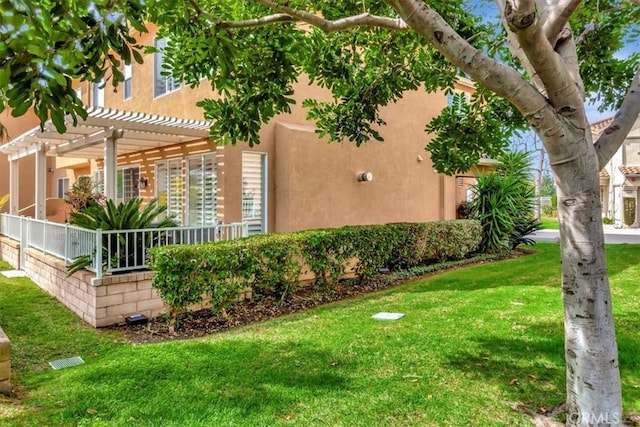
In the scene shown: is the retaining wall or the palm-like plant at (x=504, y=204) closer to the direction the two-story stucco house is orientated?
the retaining wall

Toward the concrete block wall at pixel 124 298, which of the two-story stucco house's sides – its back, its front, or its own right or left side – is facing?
front

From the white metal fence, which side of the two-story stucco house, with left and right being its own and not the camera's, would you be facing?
front

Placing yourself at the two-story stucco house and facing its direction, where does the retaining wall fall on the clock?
The retaining wall is roughly at 2 o'clock from the two-story stucco house.

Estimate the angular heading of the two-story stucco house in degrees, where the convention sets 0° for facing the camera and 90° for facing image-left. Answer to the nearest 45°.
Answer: approximately 45°

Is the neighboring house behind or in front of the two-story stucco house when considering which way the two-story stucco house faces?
behind

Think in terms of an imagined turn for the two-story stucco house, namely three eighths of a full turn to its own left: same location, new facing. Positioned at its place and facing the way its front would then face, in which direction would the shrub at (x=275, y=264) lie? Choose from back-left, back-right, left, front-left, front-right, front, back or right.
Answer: right

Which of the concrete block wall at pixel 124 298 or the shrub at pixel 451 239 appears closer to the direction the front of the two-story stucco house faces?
the concrete block wall
